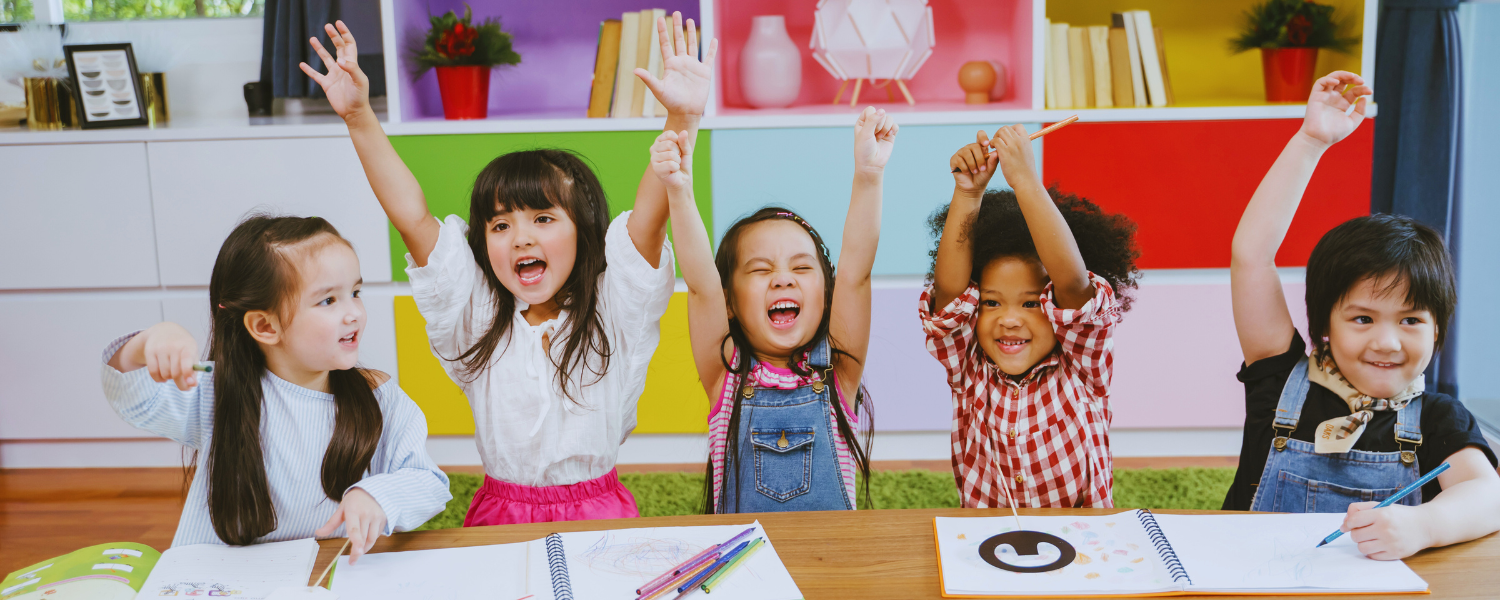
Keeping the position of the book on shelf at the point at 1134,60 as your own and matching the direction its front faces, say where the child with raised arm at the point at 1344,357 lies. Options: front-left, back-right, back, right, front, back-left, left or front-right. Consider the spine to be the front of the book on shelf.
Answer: front

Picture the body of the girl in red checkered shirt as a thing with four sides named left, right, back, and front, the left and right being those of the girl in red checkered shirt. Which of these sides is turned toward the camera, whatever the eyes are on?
front

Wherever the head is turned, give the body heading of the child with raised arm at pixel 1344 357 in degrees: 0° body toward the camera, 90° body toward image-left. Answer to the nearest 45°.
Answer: approximately 0°

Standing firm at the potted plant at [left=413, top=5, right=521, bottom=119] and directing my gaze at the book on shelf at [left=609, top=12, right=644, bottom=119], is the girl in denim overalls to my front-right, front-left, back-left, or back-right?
front-right

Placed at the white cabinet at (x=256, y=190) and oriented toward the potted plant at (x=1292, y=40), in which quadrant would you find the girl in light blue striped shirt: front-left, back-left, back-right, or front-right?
front-right

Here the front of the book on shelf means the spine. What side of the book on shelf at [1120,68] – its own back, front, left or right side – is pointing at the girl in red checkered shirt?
front

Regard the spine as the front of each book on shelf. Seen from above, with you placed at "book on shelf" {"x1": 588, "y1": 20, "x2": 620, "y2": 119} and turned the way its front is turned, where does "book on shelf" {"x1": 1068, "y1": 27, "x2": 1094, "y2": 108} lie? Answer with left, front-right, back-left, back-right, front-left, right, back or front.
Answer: left

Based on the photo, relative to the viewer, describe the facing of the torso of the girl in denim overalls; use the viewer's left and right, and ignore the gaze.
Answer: facing the viewer

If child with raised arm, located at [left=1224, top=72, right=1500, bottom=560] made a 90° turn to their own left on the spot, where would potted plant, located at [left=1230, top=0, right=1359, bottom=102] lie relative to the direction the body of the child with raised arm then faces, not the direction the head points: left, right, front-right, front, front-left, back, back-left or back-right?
left

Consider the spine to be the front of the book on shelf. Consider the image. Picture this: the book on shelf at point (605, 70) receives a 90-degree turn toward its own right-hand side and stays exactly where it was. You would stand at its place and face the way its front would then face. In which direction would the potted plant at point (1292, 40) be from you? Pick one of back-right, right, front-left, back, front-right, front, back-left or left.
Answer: back
